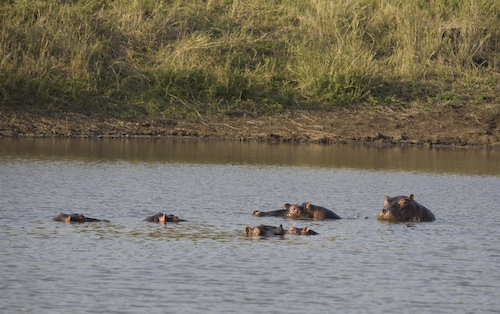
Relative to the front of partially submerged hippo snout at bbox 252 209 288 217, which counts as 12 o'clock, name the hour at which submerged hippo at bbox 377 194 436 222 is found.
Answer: submerged hippo at bbox 377 194 436 222 is roughly at 6 o'clock from partially submerged hippo snout at bbox 252 209 288 217.

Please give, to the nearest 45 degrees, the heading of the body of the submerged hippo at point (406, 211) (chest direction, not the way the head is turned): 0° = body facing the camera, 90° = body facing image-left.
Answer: approximately 45°

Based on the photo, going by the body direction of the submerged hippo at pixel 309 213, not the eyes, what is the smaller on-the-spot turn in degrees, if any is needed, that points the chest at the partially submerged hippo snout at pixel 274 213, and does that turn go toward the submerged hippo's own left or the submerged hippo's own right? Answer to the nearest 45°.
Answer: approximately 45° to the submerged hippo's own right

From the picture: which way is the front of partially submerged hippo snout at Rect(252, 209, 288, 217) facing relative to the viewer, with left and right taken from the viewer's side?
facing to the left of the viewer

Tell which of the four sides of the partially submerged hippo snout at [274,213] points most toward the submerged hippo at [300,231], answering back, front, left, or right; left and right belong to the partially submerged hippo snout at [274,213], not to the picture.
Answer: left

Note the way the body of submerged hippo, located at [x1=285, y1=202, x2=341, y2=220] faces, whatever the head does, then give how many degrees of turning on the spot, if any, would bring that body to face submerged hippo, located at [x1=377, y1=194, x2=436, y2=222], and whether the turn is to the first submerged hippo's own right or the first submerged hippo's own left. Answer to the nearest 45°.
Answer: approximately 135° to the first submerged hippo's own left
